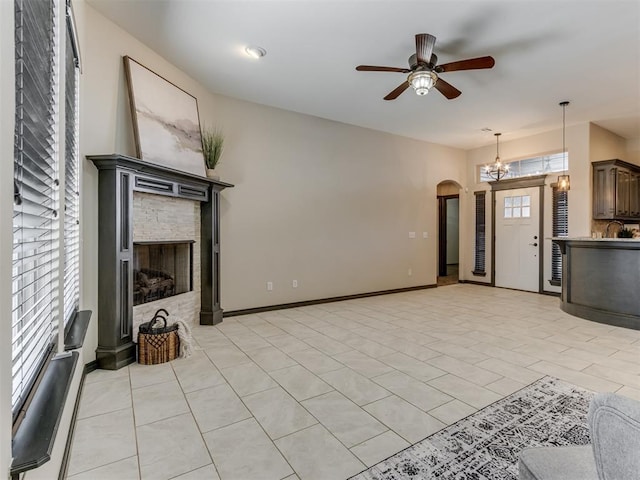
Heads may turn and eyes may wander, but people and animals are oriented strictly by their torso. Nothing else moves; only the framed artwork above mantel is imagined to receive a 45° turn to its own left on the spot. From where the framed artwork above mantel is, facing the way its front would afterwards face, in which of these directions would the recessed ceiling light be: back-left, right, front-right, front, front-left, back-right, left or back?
front-right

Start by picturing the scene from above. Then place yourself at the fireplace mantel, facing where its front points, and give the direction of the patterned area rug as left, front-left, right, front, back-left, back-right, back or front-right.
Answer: front

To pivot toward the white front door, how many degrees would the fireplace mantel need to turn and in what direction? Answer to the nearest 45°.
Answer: approximately 45° to its left

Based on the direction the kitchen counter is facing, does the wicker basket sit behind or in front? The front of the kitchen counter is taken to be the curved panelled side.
in front

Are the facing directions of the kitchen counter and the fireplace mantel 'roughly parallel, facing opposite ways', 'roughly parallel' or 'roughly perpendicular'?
roughly parallel, facing opposite ways

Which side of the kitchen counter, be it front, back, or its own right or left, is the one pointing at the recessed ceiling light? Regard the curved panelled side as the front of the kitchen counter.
front

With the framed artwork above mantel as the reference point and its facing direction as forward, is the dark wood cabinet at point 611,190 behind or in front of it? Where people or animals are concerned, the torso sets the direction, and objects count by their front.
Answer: in front

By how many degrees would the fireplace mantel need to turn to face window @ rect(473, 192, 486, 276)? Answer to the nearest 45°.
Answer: approximately 45° to its left

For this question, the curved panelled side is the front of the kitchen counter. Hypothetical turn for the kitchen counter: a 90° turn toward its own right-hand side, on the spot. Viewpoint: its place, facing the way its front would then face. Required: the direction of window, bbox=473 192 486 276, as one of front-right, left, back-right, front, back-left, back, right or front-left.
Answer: front

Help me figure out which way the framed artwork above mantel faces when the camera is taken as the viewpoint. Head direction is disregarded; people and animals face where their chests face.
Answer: facing the viewer and to the right of the viewer

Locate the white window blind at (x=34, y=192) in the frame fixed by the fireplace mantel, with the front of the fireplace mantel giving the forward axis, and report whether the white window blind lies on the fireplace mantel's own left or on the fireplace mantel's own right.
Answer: on the fireplace mantel's own right

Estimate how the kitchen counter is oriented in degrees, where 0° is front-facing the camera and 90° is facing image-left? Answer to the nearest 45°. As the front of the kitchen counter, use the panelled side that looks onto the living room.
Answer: approximately 45°

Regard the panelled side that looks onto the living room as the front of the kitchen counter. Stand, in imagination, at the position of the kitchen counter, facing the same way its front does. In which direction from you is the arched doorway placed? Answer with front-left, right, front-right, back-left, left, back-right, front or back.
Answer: right

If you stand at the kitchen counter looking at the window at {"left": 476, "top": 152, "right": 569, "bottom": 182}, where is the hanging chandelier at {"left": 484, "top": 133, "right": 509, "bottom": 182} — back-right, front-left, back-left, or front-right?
front-left

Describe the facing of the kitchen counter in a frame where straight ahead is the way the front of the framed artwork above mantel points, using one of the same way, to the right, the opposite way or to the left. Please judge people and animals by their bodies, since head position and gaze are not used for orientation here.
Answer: the opposite way

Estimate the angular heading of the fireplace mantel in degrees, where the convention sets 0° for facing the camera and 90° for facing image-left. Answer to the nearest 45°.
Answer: approximately 315°

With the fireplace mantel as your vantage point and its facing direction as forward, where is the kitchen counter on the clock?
The kitchen counter is roughly at 11 o'clock from the fireplace mantel.
